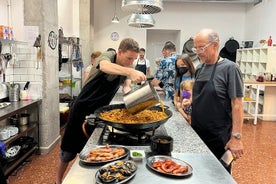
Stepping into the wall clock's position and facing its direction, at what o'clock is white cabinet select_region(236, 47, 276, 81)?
The white cabinet is roughly at 10 o'clock from the wall clock.

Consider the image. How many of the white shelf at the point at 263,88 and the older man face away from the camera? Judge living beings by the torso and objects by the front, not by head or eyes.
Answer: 0

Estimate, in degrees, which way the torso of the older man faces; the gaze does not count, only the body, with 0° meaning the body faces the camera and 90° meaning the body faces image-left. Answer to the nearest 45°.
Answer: approximately 45°

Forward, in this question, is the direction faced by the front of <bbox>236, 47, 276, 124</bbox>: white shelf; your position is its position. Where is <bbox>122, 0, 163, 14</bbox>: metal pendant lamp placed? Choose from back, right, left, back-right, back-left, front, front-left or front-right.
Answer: front-left

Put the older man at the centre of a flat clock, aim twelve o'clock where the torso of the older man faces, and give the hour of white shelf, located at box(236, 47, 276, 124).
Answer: The white shelf is roughly at 5 o'clock from the older man.

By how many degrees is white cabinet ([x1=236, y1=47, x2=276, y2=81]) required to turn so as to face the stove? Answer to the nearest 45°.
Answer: approximately 45° to its left

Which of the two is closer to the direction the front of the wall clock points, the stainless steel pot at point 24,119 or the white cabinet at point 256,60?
the stainless steel pot

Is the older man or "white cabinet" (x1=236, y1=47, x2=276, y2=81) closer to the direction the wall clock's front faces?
the older man

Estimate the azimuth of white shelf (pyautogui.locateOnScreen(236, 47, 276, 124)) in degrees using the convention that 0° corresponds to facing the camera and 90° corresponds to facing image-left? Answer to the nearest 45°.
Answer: approximately 45°

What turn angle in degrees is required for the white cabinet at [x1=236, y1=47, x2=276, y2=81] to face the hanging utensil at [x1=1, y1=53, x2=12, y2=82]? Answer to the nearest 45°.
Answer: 0° — it already faces it

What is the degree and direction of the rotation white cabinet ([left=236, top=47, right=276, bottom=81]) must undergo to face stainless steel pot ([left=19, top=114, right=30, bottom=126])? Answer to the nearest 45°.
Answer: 0° — it already faces it
